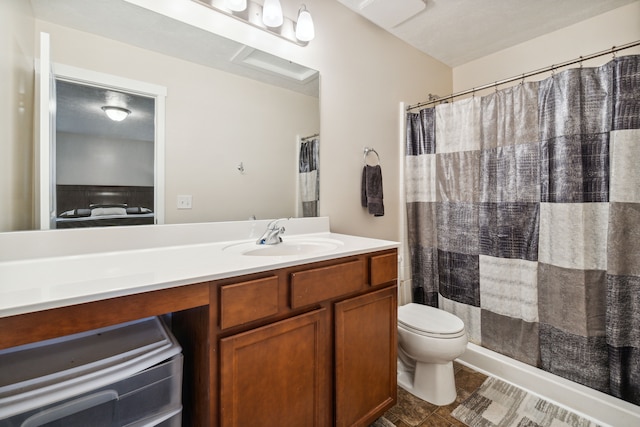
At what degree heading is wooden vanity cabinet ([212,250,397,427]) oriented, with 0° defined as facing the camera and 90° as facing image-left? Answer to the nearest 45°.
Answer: approximately 315°

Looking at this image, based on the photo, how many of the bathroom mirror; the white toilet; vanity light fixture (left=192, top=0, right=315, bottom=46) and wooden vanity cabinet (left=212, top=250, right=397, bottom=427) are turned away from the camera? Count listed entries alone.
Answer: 0

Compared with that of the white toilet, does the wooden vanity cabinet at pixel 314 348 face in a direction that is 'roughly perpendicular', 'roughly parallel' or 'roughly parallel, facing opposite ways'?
roughly parallel

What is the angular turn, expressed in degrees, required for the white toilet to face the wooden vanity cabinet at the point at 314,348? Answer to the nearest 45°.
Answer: approximately 90° to its right

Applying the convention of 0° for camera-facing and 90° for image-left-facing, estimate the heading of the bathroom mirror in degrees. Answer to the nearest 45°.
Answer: approximately 315°

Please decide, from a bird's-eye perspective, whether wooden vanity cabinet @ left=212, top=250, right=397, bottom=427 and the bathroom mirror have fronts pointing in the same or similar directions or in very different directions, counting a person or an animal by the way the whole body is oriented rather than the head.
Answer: same or similar directions

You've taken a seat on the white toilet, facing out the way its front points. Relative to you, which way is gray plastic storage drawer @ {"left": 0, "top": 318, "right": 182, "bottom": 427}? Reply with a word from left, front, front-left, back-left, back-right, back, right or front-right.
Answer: right

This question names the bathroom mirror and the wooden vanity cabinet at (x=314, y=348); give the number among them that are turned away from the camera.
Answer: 0

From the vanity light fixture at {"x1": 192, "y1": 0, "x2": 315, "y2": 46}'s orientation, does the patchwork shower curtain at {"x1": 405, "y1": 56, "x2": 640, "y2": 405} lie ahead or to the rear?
ahead

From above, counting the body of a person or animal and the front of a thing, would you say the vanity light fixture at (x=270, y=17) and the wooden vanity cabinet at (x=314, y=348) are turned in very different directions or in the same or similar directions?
same or similar directions

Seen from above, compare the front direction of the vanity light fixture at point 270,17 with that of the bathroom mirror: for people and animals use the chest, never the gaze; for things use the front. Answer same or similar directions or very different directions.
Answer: same or similar directions

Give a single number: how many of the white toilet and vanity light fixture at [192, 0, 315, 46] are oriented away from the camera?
0

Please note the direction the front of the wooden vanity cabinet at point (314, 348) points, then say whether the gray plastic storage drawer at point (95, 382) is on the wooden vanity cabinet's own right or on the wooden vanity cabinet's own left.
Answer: on the wooden vanity cabinet's own right

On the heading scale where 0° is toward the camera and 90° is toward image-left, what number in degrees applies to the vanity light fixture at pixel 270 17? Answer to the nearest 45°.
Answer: approximately 315°
